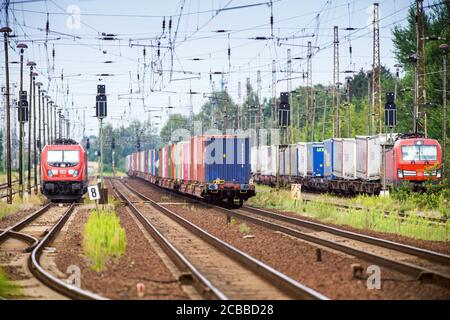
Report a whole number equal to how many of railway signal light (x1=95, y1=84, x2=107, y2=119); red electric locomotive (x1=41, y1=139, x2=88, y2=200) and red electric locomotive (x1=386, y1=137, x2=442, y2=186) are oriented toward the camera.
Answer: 3

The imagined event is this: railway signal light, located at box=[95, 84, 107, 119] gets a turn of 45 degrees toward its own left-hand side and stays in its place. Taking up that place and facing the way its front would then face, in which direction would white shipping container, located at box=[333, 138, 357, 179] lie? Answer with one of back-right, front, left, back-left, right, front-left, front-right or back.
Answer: left

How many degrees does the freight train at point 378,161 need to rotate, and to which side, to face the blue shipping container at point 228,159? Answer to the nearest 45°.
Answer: approximately 90° to its right

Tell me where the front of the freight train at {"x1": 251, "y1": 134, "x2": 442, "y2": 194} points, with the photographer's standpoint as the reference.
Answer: facing the viewer and to the right of the viewer

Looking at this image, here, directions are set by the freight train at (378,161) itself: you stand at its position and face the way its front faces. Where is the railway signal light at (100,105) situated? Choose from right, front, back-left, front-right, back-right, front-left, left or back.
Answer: right

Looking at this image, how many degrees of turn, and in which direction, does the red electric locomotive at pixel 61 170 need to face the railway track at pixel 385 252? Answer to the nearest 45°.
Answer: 0° — it already faces it

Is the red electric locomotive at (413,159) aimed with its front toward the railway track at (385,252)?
yes

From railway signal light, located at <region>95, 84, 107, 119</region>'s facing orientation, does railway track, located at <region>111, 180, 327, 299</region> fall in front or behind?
in front

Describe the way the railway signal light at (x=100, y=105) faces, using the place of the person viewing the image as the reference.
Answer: facing the viewer

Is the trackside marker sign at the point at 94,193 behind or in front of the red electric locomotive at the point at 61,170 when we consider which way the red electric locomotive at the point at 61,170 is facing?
in front

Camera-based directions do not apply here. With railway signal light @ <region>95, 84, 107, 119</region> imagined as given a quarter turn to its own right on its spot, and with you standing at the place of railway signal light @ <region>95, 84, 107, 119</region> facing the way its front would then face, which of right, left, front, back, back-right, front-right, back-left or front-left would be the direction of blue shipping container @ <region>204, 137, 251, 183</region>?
back-right

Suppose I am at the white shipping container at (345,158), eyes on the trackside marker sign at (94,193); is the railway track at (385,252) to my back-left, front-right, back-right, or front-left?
front-left

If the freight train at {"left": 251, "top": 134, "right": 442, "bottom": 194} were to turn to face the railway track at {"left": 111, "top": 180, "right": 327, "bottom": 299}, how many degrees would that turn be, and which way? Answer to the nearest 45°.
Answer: approximately 45° to its right

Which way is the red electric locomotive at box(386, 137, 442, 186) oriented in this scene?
toward the camera

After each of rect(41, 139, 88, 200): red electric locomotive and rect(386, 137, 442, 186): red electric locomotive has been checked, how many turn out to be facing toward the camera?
2
